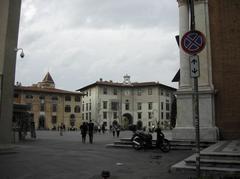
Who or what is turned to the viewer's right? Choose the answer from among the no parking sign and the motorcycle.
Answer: the motorcycle

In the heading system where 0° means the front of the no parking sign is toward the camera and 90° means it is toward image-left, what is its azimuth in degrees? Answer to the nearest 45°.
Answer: approximately 0°

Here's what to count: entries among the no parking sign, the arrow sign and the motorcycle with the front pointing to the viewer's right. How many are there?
1

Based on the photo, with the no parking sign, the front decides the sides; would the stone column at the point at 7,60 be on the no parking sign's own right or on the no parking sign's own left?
on the no parking sign's own right

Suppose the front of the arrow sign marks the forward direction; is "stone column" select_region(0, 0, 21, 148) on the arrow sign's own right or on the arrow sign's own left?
on the arrow sign's own right

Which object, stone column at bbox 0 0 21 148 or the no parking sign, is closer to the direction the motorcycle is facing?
the no parking sign

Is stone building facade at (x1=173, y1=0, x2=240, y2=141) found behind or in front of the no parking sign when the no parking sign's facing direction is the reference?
behind

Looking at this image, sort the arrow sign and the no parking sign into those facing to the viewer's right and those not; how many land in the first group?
0

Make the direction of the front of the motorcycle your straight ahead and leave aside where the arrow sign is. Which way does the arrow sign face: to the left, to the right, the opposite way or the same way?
to the right
